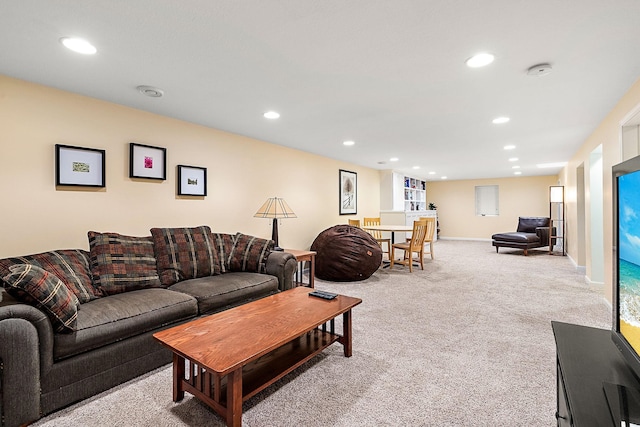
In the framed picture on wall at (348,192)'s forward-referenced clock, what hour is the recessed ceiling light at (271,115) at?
The recessed ceiling light is roughly at 2 o'clock from the framed picture on wall.

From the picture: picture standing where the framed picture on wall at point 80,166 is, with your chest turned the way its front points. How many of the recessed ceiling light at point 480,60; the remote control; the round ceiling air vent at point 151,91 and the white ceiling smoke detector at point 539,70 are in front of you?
4

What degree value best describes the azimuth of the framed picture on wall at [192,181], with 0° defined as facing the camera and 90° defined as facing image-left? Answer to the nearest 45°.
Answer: approximately 315°

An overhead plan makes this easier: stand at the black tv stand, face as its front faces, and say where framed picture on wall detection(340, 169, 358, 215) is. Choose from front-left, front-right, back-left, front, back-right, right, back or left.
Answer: front-right

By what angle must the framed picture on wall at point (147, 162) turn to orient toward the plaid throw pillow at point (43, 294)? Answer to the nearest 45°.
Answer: approximately 45° to its right

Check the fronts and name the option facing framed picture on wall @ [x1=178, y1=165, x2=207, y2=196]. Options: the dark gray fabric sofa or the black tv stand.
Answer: the black tv stand

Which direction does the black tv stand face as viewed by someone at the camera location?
facing to the left of the viewer

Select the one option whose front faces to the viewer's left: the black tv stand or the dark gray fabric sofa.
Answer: the black tv stand

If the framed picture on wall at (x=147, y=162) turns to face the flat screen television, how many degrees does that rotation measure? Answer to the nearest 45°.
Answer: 0° — it already faces it

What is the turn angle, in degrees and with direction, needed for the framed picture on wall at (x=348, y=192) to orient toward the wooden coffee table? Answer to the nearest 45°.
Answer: approximately 45° to its right
